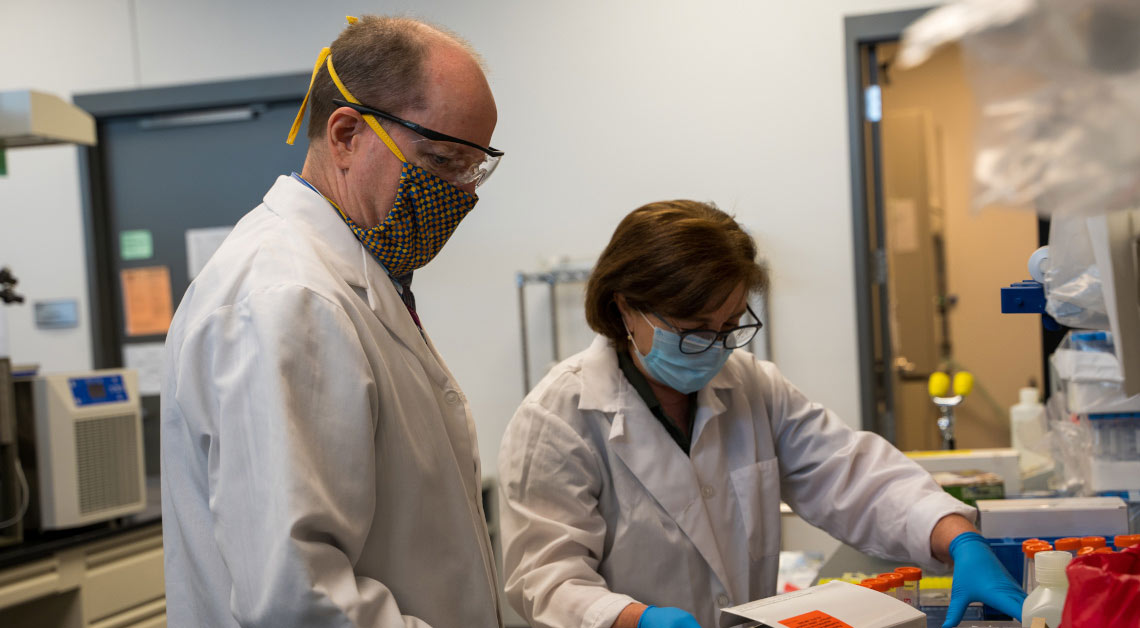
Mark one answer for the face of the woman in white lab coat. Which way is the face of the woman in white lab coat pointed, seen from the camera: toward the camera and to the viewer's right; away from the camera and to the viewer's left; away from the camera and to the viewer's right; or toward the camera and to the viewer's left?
toward the camera and to the viewer's right

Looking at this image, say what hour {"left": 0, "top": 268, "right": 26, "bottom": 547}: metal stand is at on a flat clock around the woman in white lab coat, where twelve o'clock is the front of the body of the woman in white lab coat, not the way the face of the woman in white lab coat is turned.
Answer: The metal stand is roughly at 5 o'clock from the woman in white lab coat.

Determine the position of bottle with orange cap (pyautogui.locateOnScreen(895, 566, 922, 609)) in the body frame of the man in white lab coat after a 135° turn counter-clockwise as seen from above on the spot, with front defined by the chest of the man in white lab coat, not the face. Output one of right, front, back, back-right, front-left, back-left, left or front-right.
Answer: back-right

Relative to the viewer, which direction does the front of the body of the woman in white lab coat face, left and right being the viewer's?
facing the viewer and to the right of the viewer

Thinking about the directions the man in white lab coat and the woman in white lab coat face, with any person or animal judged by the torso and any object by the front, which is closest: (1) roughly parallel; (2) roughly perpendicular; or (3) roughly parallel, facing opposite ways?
roughly perpendicular

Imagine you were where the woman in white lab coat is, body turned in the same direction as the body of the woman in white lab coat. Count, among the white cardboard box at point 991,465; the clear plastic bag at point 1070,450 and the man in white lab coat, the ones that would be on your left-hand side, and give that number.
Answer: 2

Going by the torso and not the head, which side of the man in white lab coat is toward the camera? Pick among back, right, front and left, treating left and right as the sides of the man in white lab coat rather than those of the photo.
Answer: right

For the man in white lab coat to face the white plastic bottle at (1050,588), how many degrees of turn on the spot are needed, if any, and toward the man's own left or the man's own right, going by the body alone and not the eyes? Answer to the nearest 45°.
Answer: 0° — they already face it

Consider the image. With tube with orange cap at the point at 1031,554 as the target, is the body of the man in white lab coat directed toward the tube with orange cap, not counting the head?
yes

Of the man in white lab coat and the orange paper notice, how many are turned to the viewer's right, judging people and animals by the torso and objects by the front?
1

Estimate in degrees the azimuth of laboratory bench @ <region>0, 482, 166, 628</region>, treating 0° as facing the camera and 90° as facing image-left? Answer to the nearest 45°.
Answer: approximately 315°

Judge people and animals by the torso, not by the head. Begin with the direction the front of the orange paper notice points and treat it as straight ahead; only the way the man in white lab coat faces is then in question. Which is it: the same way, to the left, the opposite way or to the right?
to the left

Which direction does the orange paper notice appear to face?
toward the camera

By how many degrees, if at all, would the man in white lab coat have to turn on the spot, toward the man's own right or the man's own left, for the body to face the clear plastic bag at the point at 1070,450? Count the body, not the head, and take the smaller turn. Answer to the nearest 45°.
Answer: approximately 45° to the man's own left
